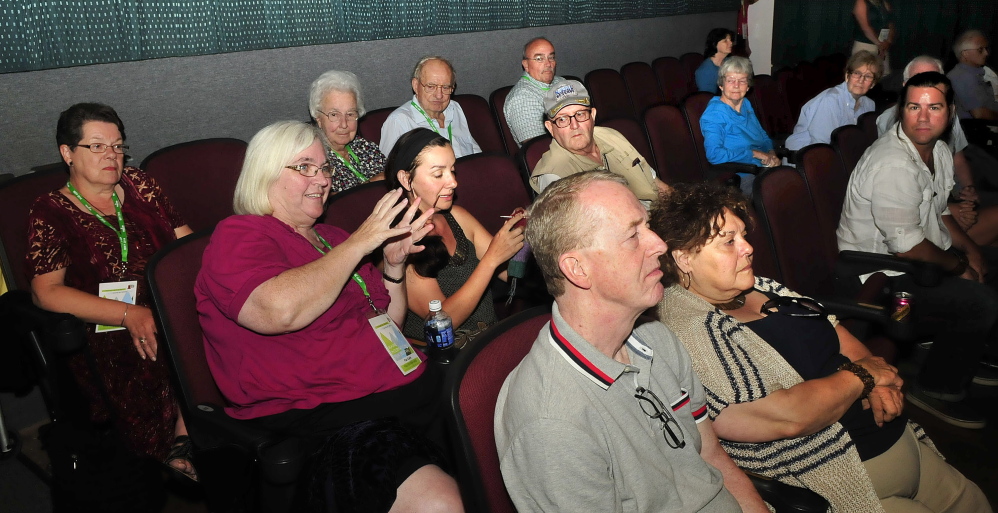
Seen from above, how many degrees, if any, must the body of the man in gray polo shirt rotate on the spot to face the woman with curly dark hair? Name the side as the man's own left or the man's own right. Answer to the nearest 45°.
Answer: approximately 90° to the man's own left

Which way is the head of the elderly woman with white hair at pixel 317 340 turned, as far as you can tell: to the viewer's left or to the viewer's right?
to the viewer's right

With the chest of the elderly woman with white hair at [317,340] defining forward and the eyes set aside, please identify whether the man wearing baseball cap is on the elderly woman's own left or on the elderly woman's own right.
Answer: on the elderly woman's own left

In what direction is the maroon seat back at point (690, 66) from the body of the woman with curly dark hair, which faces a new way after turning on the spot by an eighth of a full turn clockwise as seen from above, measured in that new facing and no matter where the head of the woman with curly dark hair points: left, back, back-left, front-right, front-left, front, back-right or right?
back

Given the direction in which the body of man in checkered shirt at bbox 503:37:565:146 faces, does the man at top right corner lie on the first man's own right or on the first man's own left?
on the first man's own left

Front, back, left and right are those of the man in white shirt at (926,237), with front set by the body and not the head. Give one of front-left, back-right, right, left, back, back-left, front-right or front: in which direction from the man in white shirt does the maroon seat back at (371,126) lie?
back-right

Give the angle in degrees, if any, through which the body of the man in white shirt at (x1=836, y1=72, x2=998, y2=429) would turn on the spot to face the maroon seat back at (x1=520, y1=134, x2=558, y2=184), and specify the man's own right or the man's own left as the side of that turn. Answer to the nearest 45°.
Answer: approximately 135° to the man's own right

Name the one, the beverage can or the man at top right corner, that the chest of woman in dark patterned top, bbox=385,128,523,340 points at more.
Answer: the beverage can

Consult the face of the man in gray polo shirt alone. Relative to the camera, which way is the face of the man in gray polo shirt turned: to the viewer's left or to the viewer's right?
to the viewer's right

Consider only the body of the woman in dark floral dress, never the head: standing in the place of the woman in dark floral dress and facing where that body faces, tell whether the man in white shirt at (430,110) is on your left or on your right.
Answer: on your left

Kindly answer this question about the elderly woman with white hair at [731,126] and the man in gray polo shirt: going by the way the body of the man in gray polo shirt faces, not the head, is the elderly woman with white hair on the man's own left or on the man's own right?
on the man's own left

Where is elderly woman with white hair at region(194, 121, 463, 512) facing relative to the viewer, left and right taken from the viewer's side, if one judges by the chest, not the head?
facing the viewer and to the right of the viewer

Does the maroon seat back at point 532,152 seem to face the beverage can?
yes

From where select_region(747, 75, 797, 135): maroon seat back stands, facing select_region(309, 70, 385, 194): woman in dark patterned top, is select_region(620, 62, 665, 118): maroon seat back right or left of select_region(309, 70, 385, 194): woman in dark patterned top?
right
